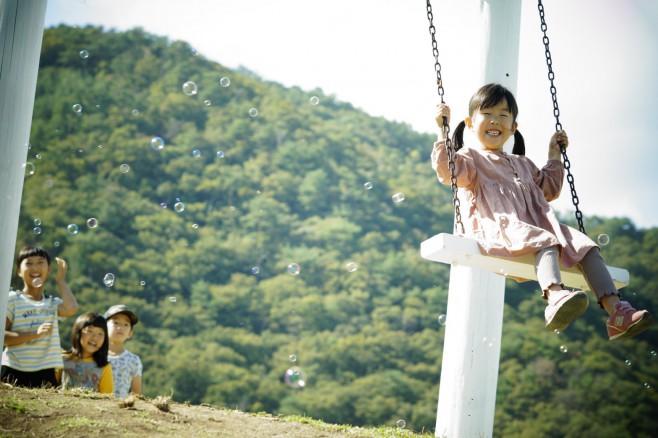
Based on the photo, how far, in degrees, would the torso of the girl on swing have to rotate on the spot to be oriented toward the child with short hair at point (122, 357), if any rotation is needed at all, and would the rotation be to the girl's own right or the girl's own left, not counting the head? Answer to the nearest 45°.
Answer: approximately 180°

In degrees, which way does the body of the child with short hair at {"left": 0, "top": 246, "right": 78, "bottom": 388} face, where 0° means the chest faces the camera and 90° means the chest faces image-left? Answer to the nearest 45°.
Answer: approximately 0°

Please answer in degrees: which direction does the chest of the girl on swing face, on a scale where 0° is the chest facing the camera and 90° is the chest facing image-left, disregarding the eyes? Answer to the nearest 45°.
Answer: approximately 315°
